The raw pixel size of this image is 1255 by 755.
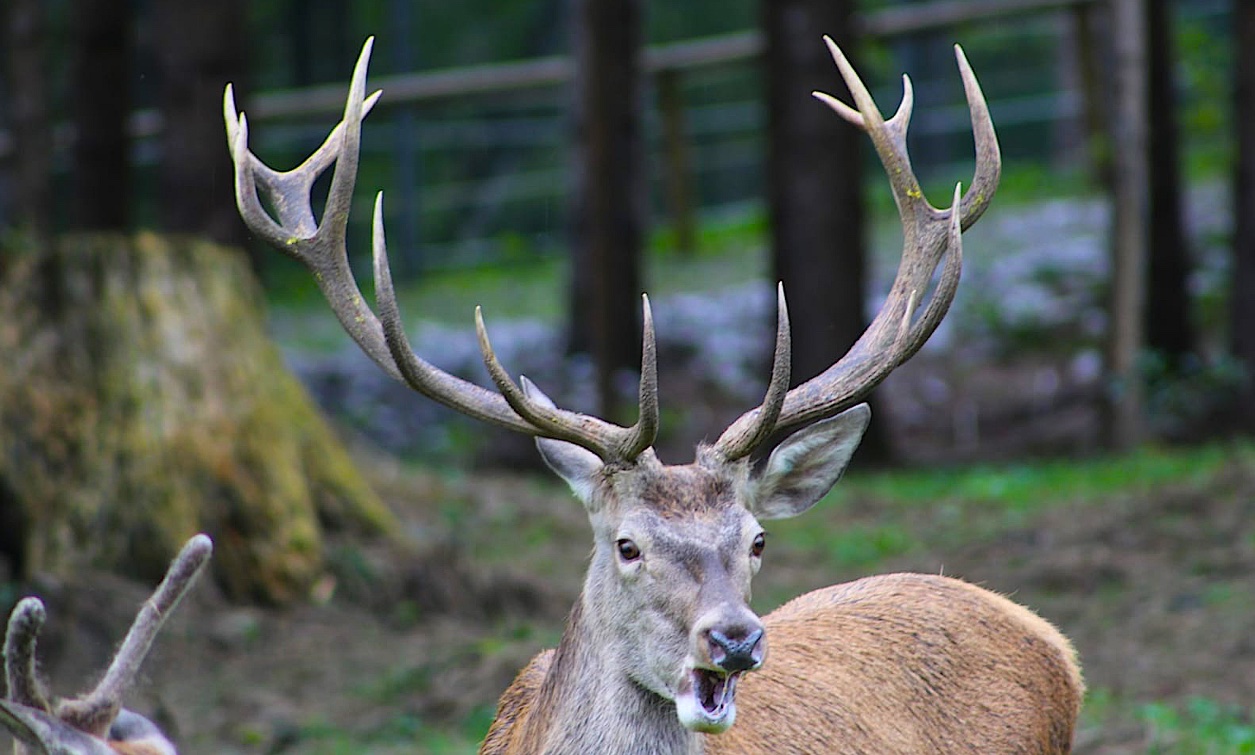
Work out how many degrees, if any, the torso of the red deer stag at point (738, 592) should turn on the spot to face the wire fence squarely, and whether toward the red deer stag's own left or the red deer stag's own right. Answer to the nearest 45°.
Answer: approximately 135° to the red deer stag's own right

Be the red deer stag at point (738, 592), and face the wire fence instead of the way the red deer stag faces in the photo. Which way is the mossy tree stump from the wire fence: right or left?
left

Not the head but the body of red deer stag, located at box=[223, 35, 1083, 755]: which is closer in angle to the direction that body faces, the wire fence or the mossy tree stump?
the mossy tree stump

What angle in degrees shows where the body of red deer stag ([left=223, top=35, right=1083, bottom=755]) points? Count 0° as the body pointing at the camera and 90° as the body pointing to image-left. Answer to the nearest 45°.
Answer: approximately 45°

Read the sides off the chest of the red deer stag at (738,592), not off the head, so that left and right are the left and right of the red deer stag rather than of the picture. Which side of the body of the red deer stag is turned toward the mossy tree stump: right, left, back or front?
right
